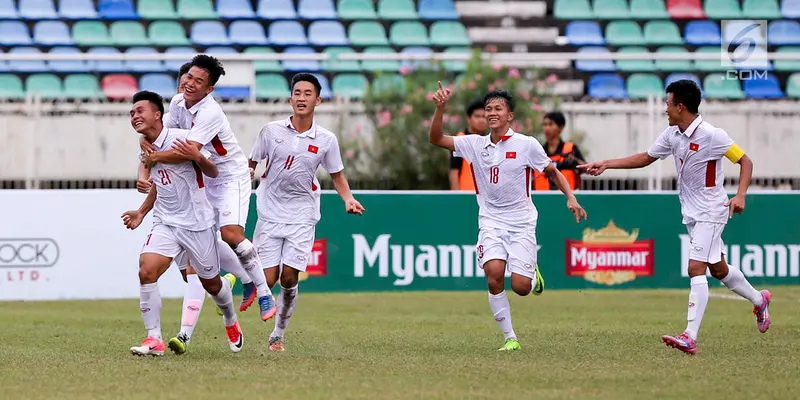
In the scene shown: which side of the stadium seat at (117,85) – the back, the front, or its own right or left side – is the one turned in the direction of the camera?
front

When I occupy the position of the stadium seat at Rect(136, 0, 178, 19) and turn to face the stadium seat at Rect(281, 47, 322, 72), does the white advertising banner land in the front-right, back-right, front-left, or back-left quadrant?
front-right

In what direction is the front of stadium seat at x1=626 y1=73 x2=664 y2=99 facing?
toward the camera

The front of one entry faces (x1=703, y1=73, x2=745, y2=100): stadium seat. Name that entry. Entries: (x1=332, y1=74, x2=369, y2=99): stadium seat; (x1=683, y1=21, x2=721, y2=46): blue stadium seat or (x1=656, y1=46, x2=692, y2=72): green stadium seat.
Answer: the blue stadium seat

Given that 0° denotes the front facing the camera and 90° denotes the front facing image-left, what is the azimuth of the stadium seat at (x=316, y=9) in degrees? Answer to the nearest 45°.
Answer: approximately 0°

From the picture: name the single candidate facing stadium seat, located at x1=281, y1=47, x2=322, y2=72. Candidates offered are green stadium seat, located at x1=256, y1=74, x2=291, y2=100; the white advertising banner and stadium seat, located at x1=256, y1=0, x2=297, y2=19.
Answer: stadium seat, located at x1=256, y1=0, x2=297, y2=19

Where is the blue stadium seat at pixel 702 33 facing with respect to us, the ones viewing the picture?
facing the viewer

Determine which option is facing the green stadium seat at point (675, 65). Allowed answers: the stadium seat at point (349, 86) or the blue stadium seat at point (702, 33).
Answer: the blue stadium seat

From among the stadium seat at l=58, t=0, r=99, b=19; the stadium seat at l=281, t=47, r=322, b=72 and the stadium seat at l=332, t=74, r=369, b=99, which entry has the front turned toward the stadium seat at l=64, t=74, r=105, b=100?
the stadium seat at l=58, t=0, r=99, b=19

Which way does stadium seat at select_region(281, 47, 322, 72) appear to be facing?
toward the camera

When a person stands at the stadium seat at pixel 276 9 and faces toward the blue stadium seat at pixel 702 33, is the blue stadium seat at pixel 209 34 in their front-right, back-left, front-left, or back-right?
back-right
